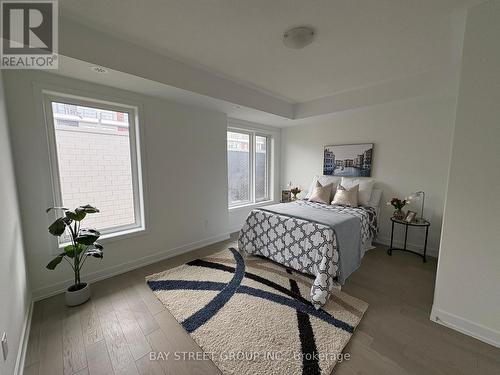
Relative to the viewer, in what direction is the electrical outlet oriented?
to the viewer's right

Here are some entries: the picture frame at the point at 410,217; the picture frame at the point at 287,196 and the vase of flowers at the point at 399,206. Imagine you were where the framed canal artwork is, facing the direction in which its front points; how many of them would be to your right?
1

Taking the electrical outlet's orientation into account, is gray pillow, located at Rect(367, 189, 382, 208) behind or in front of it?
in front

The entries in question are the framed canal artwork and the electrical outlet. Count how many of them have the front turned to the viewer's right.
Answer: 1

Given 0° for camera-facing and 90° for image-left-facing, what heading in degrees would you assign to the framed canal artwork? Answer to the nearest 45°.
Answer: approximately 0°

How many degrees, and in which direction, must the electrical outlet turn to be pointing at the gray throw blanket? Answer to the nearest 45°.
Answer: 0° — it already faces it

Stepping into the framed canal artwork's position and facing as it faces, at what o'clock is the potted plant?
The potted plant is roughly at 1 o'clock from the framed canal artwork.

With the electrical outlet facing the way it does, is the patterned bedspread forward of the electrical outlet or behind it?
forward

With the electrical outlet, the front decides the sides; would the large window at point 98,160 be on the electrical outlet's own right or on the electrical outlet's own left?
on the electrical outlet's own left
